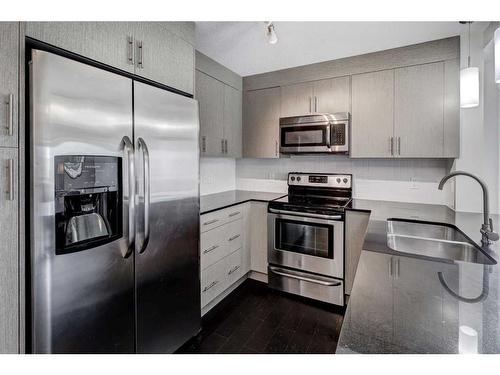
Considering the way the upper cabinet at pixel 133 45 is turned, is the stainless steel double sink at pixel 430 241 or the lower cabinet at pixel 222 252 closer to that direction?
the stainless steel double sink

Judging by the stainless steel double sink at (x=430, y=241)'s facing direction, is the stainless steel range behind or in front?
in front

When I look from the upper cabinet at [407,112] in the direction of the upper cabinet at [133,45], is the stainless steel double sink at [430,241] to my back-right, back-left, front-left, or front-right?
front-left

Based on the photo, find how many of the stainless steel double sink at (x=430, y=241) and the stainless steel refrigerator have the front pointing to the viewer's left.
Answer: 1

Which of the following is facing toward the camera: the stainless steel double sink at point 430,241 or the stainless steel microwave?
the stainless steel microwave

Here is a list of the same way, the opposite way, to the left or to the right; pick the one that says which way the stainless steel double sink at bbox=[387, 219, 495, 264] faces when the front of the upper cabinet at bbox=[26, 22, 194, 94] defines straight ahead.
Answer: the opposite way

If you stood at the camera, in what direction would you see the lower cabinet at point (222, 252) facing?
facing the viewer and to the right of the viewer

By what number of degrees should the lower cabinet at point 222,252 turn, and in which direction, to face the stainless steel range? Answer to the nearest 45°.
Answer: approximately 45° to its left

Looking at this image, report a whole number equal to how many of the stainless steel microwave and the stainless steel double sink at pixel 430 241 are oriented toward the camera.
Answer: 1

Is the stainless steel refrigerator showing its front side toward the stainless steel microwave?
no

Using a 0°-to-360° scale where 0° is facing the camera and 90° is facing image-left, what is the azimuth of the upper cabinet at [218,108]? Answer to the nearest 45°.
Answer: approximately 315°

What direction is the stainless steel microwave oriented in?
toward the camera

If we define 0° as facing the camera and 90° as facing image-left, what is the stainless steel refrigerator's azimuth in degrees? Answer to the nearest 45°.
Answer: approximately 315°

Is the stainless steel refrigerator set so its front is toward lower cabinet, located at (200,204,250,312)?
no

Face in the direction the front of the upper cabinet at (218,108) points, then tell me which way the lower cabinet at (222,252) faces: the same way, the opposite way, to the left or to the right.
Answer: the same way

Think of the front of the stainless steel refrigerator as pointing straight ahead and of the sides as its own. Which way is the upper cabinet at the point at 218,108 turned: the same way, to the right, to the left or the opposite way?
the same way

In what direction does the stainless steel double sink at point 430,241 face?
to the viewer's left
